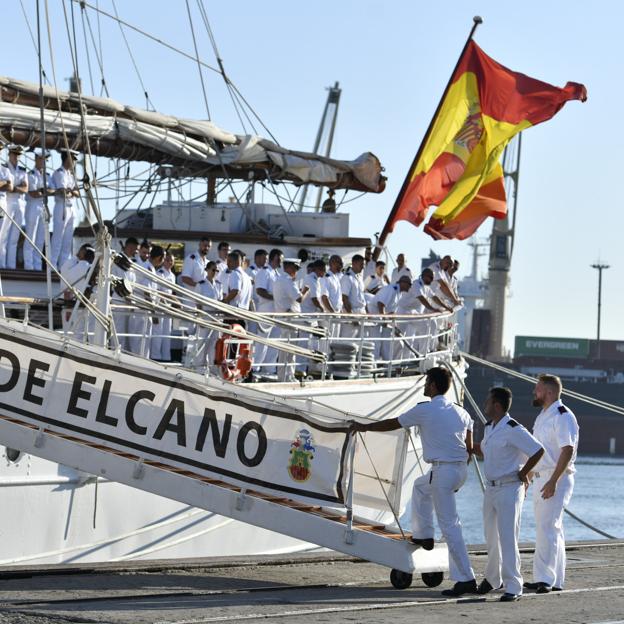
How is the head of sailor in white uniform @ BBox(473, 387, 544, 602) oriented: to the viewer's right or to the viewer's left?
to the viewer's left

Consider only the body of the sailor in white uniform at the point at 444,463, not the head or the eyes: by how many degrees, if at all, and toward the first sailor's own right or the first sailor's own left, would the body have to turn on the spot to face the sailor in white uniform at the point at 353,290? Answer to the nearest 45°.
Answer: approximately 45° to the first sailor's own right

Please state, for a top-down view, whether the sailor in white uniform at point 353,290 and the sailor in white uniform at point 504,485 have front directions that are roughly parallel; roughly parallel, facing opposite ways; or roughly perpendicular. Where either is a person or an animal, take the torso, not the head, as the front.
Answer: roughly perpendicular

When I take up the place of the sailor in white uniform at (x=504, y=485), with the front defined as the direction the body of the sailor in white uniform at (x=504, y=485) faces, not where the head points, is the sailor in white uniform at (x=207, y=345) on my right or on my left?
on my right

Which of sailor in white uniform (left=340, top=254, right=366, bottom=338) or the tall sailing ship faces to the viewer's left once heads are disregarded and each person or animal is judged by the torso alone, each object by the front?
the tall sailing ship

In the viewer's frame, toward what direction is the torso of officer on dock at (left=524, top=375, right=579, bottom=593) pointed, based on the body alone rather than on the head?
to the viewer's left

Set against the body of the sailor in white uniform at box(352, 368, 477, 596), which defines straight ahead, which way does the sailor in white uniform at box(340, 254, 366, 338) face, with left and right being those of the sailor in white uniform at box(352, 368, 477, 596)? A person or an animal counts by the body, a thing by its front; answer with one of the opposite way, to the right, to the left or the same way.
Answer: the opposite way

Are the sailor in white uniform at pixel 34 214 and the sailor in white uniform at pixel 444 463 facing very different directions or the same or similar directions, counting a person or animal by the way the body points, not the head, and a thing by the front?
very different directions

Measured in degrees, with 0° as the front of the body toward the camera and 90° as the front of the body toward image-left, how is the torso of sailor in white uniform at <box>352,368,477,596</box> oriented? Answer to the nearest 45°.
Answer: approximately 135°

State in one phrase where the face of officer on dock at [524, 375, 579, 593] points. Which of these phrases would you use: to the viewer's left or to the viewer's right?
to the viewer's left

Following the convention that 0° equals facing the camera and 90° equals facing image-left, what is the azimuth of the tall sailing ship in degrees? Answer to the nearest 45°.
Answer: approximately 90°

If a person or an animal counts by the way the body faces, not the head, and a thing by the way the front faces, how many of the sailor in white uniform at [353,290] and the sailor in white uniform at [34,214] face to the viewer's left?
0

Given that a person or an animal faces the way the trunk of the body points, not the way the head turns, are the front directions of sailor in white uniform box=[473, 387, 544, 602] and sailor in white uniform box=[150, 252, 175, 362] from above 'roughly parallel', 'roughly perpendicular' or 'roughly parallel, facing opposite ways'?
roughly perpendicular
